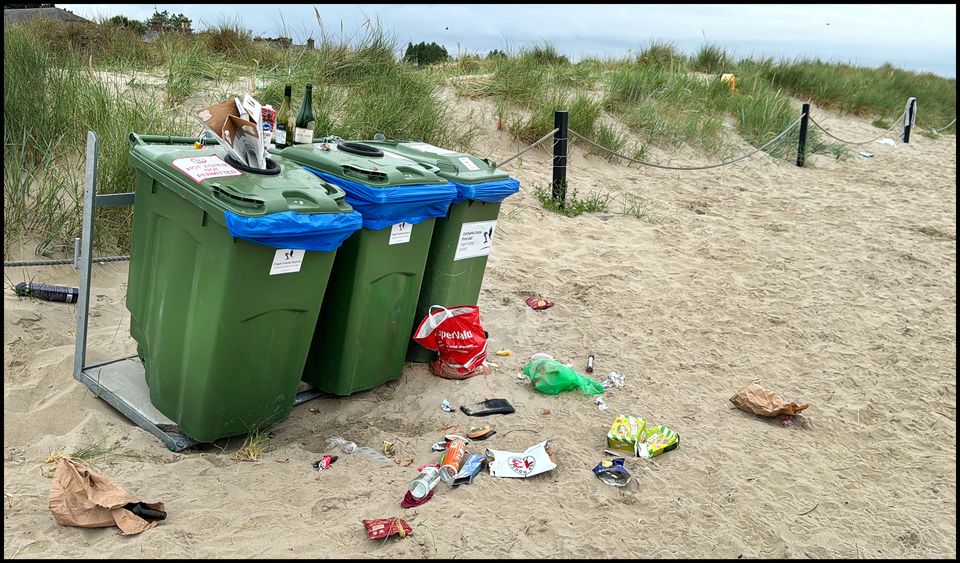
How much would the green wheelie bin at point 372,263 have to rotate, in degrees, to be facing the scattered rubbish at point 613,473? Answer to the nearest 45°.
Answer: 0° — it already faces it

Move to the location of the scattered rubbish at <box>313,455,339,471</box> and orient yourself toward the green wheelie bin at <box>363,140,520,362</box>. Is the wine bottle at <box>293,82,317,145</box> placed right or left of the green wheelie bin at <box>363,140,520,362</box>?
left

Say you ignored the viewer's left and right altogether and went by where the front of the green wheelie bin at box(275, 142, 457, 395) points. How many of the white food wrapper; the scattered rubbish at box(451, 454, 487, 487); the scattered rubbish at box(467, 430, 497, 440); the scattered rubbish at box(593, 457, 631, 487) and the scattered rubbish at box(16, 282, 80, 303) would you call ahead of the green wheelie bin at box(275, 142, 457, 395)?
4

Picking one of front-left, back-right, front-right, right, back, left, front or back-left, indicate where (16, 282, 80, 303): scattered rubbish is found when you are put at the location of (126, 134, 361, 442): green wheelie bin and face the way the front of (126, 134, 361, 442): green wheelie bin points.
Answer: back

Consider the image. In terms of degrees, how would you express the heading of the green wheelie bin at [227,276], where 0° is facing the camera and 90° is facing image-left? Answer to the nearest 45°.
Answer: approximately 315°

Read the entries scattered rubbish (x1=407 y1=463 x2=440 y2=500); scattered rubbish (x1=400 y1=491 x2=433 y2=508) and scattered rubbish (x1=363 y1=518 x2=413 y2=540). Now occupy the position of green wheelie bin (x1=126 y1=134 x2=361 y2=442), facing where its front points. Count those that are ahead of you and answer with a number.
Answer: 3

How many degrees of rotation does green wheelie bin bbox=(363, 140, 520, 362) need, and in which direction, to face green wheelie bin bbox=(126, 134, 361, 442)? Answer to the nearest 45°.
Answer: approximately 90° to its right

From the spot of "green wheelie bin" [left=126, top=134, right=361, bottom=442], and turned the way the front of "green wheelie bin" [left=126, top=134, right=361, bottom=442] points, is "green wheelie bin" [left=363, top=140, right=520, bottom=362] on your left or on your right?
on your left

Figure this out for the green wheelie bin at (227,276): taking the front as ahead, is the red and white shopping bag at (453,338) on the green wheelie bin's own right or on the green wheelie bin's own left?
on the green wheelie bin's own left

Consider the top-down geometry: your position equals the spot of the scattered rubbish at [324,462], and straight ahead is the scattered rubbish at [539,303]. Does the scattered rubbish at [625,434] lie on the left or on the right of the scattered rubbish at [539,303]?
right

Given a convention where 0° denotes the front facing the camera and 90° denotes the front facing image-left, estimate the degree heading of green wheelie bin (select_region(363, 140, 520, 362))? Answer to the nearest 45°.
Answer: approximately 315°
